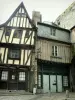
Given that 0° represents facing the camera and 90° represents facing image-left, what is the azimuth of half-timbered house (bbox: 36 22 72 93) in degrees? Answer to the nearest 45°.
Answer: approximately 0°

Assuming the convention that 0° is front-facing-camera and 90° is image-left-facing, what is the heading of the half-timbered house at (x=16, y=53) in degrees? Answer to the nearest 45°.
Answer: approximately 0°

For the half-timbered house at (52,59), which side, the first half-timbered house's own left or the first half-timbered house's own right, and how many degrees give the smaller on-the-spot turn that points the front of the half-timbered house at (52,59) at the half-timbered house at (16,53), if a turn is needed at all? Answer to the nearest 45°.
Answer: approximately 45° to the first half-timbered house's own right

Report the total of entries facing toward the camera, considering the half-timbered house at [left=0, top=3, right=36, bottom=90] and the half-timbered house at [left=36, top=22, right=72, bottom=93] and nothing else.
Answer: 2

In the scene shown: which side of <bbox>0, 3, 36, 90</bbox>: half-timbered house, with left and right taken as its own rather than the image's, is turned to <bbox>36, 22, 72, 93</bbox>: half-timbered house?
left
